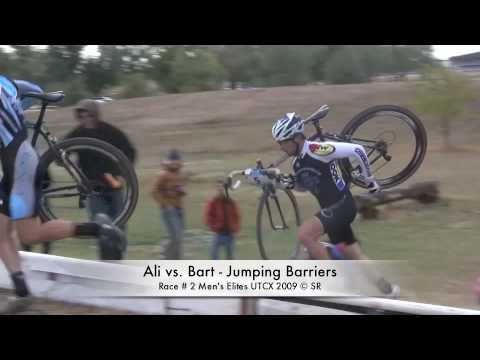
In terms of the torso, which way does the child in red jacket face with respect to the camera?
toward the camera

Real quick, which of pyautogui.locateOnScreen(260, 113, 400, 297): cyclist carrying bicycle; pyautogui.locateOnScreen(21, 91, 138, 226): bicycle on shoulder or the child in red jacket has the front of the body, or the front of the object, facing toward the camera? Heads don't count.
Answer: the child in red jacket

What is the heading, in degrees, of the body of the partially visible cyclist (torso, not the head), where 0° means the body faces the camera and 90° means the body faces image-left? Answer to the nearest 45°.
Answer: approximately 90°

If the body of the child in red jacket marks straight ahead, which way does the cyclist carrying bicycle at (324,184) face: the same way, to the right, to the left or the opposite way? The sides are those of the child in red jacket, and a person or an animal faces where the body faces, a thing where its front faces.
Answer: to the right

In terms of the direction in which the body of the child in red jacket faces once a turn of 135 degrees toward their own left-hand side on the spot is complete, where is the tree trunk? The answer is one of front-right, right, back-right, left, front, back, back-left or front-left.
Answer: front-right

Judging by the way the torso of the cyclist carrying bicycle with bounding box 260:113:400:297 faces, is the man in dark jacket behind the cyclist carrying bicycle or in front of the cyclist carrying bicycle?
in front

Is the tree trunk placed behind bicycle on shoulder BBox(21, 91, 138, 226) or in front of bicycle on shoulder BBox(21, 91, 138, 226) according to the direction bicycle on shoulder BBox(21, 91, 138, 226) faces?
behind

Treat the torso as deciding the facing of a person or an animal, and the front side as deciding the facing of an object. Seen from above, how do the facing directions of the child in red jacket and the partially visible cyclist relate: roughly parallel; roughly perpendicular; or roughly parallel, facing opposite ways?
roughly perpendicular
